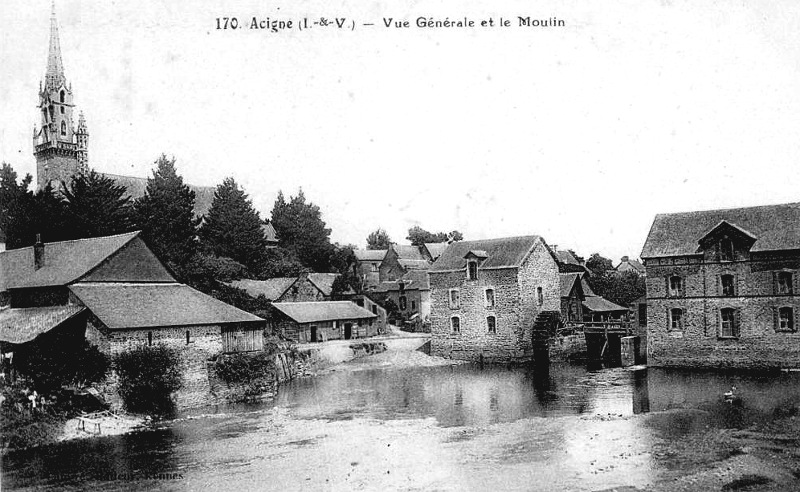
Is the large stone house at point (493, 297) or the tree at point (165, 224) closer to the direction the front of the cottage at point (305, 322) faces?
the large stone house

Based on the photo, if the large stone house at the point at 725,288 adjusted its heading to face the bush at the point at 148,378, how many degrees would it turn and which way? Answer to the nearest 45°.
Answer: approximately 45° to its right

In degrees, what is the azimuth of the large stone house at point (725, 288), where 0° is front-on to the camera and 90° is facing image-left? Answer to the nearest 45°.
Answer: approximately 0°

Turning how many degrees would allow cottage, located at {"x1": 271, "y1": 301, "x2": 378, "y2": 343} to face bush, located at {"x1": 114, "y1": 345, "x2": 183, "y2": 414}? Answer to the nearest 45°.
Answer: approximately 45° to its right

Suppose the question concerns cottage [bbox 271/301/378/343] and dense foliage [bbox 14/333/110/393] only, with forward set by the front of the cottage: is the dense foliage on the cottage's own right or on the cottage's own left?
on the cottage's own right

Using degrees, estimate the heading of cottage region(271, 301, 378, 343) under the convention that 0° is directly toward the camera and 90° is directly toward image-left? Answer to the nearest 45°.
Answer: approximately 315°

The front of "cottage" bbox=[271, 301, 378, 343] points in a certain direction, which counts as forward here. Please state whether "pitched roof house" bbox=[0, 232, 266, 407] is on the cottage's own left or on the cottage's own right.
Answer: on the cottage's own right

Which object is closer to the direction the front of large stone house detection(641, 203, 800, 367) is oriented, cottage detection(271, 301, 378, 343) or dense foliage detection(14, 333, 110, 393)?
the dense foliage

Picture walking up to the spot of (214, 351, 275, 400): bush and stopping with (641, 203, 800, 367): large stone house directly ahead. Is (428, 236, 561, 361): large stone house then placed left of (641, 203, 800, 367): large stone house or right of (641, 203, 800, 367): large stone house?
left

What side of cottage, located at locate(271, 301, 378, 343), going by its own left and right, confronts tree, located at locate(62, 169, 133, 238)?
right

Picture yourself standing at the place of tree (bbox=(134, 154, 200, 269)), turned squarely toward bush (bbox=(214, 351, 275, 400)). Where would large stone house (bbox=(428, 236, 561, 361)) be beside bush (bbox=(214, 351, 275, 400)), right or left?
left

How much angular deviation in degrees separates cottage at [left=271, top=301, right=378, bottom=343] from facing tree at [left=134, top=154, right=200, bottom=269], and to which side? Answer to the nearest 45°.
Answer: approximately 135° to its right

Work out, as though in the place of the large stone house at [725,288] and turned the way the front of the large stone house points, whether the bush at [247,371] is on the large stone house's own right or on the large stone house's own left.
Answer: on the large stone house's own right

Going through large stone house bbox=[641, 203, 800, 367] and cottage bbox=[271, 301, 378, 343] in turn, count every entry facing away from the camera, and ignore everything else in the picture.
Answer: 0
